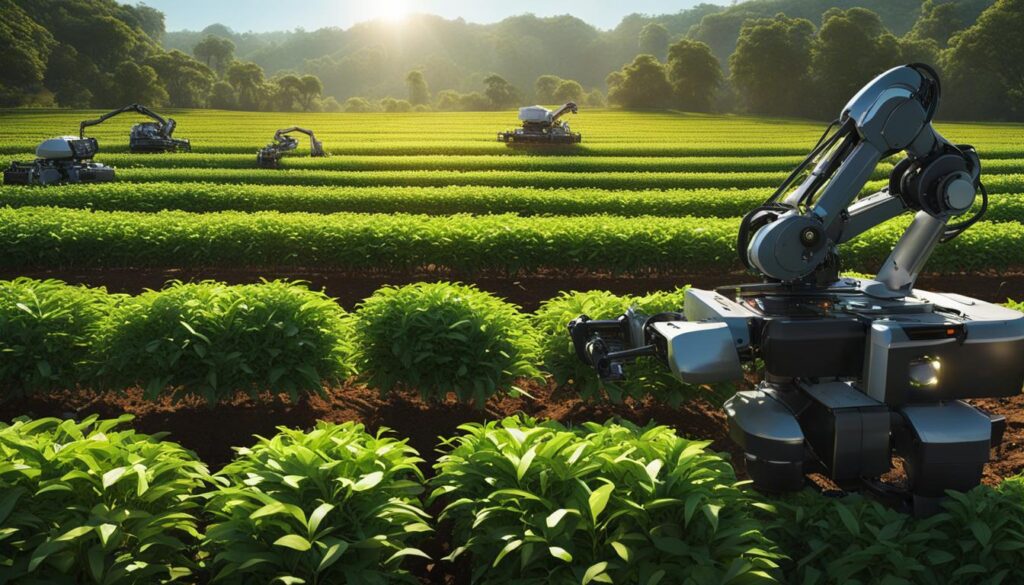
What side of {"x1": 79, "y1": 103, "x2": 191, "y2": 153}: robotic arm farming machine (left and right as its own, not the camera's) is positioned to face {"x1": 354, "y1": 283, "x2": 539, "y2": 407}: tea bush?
left

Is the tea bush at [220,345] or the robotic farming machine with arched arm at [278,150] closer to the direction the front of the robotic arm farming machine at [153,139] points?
the tea bush

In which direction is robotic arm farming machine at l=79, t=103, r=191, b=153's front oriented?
to the viewer's left

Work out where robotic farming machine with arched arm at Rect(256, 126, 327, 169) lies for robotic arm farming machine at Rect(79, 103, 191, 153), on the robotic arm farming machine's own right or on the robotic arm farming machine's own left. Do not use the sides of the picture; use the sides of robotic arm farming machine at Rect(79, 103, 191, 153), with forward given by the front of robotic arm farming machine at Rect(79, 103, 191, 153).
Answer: on the robotic arm farming machine's own left

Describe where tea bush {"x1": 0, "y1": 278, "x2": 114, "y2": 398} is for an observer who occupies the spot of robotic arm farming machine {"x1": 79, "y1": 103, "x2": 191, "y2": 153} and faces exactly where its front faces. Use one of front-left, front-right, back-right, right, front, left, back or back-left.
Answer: left

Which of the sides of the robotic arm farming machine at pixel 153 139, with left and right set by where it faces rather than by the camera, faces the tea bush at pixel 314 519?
left

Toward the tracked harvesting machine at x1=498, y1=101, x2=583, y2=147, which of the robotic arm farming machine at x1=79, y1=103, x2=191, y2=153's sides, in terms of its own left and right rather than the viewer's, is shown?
back

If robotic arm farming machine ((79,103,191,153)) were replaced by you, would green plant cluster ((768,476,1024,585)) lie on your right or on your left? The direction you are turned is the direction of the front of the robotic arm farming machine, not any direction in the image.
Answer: on your left

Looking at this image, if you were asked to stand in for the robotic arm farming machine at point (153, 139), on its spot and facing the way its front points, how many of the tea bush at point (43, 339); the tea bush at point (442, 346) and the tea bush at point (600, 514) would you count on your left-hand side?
3

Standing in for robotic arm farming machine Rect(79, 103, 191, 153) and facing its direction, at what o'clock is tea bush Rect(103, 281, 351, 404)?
The tea bush is roughly at 9 o'clock from the robotic arm farming machine.

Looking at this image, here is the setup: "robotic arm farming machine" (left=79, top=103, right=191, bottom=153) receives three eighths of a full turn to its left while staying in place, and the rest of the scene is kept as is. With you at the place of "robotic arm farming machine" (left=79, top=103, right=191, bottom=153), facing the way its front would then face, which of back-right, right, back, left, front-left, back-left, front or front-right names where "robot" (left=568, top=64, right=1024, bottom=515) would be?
front-right

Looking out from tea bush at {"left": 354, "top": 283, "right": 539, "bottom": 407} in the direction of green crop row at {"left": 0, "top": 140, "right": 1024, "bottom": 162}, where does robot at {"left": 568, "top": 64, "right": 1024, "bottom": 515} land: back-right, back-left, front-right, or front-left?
back-right
